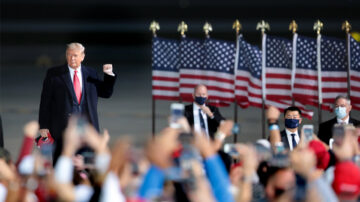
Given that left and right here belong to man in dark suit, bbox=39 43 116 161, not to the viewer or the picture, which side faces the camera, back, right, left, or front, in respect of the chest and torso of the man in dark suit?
front

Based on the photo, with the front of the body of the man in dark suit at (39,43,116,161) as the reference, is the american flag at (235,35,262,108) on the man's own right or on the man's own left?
on the man's own left

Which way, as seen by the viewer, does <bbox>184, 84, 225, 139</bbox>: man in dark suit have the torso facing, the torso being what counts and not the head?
toward the camera

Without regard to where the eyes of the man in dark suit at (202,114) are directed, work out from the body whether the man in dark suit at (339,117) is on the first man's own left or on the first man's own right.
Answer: on the first man's own left

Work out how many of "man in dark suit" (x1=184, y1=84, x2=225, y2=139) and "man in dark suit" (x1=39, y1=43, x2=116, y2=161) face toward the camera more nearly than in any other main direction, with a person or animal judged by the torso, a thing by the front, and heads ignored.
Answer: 2

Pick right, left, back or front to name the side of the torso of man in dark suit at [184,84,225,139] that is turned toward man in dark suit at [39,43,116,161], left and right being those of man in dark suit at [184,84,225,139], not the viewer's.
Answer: right

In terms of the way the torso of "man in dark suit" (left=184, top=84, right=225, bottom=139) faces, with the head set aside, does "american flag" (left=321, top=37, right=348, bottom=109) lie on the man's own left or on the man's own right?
on the man's own left
